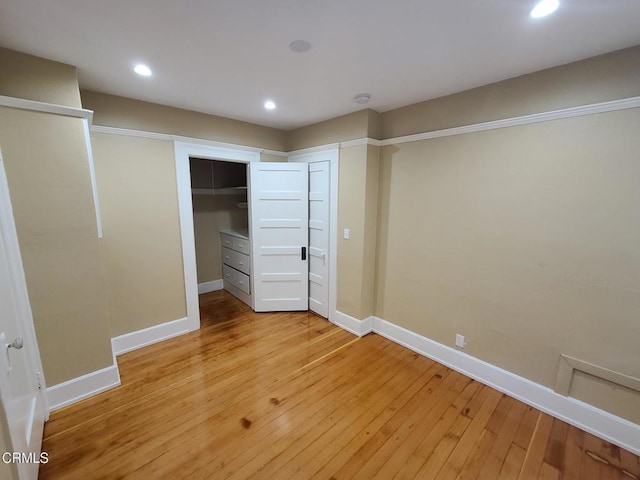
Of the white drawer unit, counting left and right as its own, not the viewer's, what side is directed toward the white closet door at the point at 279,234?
left

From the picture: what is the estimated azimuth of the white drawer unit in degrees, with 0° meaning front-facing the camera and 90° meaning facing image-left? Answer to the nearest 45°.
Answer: approximately 45°

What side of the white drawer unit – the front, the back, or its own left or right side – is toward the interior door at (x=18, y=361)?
front

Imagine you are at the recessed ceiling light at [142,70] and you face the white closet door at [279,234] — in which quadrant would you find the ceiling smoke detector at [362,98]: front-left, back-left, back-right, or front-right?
front-right

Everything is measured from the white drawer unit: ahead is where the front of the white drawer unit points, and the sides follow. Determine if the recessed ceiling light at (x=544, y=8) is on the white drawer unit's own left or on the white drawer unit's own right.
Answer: on the white drawer unit's own left

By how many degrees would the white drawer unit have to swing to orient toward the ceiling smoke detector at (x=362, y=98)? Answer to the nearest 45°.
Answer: approximately 90° to its left

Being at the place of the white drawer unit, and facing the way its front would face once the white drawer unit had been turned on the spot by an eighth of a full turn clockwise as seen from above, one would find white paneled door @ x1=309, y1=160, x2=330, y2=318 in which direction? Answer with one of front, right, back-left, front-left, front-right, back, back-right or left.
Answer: back-left

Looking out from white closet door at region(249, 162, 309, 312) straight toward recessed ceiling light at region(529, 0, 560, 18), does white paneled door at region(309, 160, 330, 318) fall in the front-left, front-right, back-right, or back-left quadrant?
front-left
